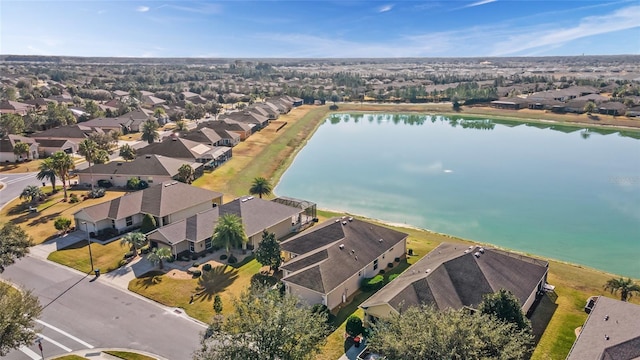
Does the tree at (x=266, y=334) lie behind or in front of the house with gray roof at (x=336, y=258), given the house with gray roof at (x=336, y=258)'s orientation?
in front

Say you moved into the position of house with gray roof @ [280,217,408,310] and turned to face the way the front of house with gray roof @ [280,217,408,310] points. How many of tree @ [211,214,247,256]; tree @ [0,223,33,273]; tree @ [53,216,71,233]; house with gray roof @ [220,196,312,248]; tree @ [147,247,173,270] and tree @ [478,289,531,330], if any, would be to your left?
1

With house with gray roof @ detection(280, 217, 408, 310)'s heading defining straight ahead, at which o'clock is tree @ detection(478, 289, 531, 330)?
The tree is roughly at 9 o'clock from the house with gray roof.

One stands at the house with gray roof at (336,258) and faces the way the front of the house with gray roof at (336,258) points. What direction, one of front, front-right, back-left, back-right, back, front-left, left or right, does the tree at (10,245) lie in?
front-right

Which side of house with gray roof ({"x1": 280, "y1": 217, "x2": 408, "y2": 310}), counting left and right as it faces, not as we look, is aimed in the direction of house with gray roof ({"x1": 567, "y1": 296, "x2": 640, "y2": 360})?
left

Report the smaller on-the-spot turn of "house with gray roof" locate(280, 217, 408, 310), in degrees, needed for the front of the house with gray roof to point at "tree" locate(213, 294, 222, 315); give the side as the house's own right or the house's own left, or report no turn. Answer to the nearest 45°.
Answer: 0° — it already faces it

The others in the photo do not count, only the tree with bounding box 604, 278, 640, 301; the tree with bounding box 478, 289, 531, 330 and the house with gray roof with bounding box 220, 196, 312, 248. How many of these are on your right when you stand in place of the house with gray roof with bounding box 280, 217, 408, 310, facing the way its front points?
1

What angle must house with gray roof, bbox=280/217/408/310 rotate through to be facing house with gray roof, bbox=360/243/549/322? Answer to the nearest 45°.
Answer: approximately 90° to its left

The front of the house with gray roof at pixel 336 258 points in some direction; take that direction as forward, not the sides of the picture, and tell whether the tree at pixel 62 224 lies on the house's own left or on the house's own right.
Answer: on the house's own right

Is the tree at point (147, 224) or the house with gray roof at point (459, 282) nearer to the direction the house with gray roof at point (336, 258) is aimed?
the tree

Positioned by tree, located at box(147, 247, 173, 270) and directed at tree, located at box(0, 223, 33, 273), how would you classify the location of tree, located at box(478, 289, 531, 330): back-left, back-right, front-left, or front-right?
back-left

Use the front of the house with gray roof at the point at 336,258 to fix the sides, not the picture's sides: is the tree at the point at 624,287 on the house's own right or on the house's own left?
on the house's own left

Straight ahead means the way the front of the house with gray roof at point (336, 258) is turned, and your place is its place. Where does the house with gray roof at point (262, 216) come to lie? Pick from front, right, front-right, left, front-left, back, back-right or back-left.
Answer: right

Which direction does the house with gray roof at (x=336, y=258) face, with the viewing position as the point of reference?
facing the viewer and to the left of the viewer

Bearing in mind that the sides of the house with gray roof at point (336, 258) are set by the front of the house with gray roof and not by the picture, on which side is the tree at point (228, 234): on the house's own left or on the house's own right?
on the house's own right

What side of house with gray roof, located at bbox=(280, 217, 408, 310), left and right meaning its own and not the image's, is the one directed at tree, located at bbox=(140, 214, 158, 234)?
right

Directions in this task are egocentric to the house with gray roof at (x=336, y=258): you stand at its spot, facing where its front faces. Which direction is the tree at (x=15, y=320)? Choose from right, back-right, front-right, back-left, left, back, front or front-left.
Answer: front
